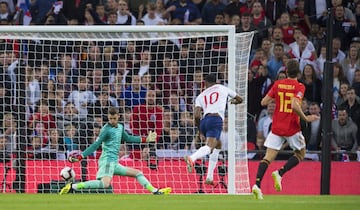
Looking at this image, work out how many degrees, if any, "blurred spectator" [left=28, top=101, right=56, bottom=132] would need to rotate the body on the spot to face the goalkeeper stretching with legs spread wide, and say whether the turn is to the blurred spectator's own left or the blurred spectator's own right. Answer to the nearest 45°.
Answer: approximately 45° to the blurred spectator's own left

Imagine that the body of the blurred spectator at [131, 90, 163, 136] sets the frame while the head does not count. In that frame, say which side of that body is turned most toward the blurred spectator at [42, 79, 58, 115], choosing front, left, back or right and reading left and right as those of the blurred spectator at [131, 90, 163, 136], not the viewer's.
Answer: right

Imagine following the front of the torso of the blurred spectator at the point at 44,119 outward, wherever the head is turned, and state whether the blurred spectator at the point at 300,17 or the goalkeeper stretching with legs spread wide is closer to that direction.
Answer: the goalkeeper stretching with legs spread wide

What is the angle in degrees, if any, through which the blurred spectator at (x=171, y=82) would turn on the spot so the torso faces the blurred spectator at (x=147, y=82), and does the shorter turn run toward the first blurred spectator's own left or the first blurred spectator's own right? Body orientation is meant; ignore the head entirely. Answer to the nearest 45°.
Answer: approximately 90° to the first blurred spectator's own right

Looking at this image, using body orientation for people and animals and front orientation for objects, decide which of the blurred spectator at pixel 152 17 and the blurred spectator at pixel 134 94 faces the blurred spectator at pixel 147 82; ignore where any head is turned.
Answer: the blurred spectator at pixel 152 17

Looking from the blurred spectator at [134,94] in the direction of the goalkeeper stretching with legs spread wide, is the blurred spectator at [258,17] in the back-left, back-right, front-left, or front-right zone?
back-left

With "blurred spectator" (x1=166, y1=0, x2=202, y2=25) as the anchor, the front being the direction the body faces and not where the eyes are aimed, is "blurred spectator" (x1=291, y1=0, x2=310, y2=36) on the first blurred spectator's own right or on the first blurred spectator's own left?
on the first blurred spectator's own left

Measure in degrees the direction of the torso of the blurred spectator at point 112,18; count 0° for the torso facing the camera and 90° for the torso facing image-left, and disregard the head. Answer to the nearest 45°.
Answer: approximately 0°

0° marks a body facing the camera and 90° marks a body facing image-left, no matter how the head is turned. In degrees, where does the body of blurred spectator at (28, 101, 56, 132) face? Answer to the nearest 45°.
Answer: approximately 0°
